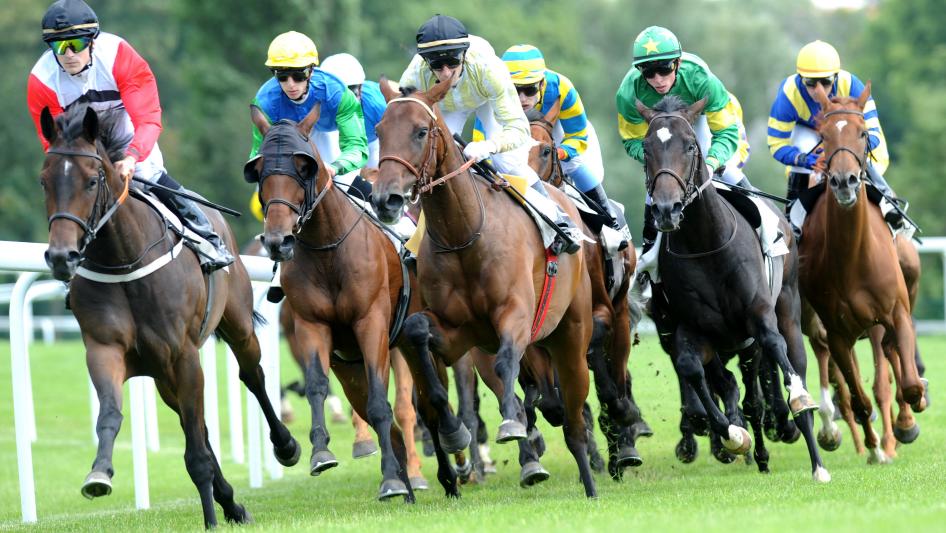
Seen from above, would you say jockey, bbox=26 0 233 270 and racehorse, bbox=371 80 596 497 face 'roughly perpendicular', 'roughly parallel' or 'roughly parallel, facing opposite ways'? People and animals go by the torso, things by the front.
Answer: roughly parallel

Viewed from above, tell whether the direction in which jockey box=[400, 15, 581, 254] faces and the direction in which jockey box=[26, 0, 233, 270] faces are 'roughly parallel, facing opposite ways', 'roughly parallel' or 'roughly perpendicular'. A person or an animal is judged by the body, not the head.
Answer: roughly parallel

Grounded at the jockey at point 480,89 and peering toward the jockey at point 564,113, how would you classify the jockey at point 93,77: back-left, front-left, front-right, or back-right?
back-left

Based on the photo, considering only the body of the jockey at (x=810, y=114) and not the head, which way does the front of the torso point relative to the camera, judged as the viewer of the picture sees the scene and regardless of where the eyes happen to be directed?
toward the camera

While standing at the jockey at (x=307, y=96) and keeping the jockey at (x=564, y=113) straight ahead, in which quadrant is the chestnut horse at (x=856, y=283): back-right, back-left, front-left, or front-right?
front-right

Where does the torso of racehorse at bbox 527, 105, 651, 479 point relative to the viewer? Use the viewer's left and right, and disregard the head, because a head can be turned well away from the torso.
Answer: facing the viewer and to the left of the viewer

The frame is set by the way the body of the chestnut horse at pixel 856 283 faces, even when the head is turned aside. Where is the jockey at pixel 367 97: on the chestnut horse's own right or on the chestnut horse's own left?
on the chestnut horse's own right

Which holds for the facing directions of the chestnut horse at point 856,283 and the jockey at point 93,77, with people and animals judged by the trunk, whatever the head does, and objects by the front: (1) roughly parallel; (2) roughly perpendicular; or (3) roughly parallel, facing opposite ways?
roughly parallel

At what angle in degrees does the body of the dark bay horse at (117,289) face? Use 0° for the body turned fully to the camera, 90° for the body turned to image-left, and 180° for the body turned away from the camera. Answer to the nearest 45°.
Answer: approximately 45°

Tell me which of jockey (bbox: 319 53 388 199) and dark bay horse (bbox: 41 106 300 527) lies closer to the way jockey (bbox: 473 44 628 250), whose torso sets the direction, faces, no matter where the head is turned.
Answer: the dark bay horse

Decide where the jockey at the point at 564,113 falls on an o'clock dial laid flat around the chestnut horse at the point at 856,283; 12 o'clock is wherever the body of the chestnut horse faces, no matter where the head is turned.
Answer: The jockey is roughly at 3 o'clock from the chestnut horse.
